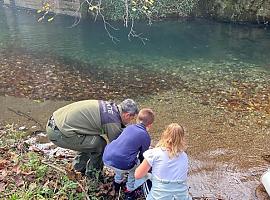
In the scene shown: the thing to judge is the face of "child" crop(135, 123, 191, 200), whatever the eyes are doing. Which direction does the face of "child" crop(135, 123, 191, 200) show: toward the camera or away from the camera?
away from the camera

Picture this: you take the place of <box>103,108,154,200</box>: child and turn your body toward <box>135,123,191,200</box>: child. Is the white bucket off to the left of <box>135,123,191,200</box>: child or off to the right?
left

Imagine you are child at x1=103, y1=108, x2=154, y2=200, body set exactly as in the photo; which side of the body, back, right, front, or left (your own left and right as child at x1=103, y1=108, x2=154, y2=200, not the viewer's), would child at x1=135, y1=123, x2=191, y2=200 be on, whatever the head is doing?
right

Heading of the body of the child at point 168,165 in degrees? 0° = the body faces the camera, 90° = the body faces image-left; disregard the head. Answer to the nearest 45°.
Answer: approximately 180°

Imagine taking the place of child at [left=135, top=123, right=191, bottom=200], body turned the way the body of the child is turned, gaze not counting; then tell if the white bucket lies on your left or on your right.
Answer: on your right

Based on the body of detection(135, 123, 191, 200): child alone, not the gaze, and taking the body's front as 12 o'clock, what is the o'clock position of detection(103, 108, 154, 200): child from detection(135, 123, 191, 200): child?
detection(103, 108, 154, 200): child is roughly at 10 o'clock from detection(135, 123, 191, 200): child.

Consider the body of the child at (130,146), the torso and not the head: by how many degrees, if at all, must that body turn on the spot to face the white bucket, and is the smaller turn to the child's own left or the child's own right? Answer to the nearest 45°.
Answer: approximately 45° to the child's own right

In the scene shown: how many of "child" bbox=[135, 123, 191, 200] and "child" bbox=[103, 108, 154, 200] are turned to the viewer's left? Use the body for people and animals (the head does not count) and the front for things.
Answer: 0
